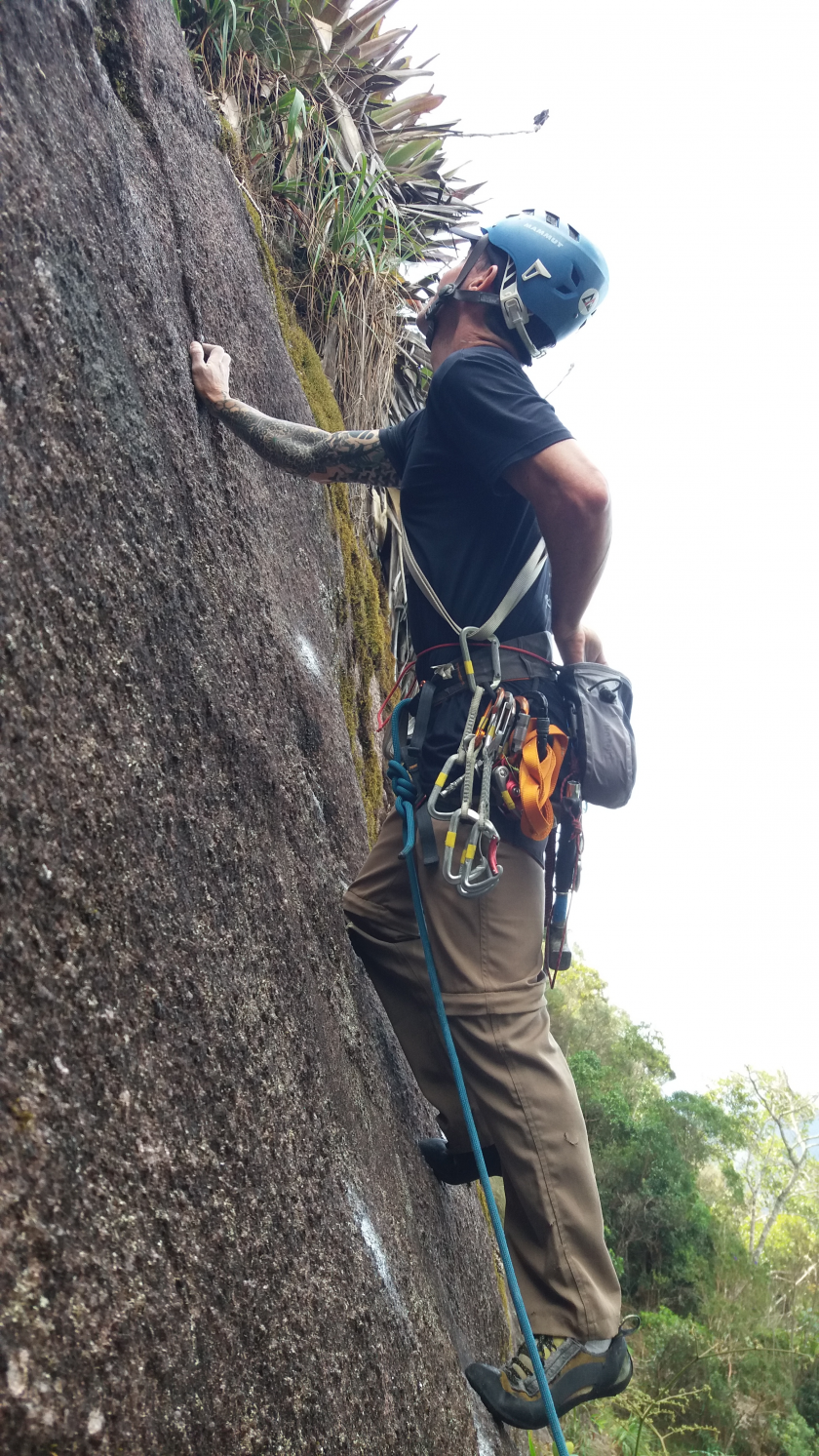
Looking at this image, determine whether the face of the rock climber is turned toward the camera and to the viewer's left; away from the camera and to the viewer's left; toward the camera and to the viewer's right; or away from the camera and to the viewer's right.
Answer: away from the camera and to the viewer's left

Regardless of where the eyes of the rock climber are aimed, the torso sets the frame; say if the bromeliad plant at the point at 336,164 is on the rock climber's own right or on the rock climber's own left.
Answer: on the rock climber's own right

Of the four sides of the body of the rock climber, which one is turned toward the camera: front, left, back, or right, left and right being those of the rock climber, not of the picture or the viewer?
left
